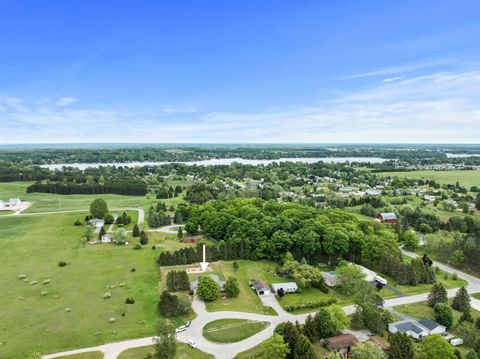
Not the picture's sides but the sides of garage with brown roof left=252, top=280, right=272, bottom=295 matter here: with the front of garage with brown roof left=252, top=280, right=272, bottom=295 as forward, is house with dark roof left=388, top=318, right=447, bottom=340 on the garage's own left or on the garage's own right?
on the garage's own left

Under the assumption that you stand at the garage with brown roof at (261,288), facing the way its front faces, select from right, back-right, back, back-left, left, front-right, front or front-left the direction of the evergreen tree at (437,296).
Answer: left

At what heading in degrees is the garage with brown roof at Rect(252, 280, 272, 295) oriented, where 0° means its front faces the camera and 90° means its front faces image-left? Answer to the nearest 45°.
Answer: approximately 0°

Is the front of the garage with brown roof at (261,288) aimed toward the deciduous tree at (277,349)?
yes

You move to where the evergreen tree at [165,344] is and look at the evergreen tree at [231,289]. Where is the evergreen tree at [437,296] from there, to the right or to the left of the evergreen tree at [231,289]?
right

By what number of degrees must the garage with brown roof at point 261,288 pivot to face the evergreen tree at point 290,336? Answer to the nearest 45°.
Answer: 0° — it already faces it

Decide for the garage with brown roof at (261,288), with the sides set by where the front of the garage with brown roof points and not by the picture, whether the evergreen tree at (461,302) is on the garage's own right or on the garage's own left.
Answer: on the garage's own left

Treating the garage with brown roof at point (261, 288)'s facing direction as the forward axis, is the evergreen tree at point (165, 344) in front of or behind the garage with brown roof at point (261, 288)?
in front

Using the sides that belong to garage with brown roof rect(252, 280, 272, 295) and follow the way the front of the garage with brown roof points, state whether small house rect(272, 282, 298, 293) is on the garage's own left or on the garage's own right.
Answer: on the garage's own left
